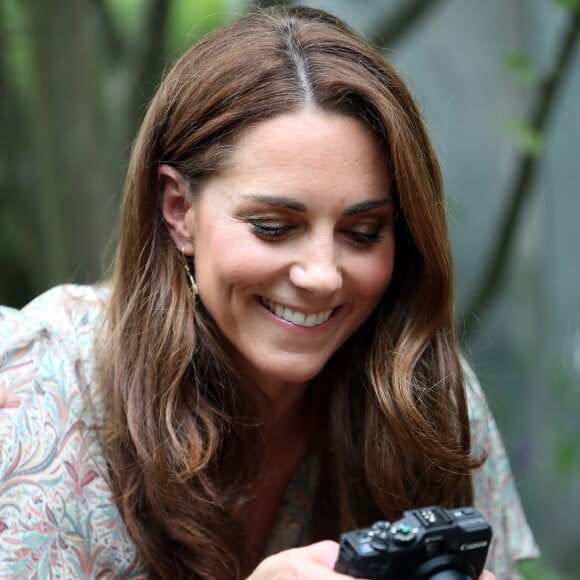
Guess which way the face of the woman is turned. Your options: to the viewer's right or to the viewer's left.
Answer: to the viewer's right

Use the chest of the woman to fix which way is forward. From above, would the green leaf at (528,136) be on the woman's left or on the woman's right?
on the woman's left

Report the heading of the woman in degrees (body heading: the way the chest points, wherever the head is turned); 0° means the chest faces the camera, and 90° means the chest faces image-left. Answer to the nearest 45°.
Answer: approximately 315°

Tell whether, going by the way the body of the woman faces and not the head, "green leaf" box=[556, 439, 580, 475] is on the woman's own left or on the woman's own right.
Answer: on the woman's own left

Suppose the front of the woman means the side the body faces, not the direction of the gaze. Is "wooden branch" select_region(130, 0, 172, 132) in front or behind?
behind

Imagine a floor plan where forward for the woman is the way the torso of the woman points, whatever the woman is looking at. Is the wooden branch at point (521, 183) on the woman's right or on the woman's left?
on the woman's left
